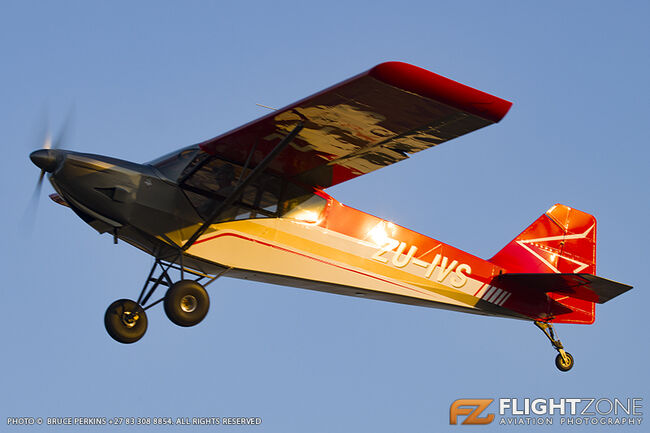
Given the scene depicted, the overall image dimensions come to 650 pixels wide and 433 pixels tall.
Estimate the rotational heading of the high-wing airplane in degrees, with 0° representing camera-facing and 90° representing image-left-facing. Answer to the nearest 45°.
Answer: approximately 45°
